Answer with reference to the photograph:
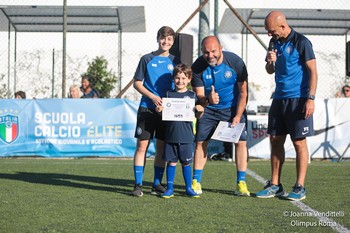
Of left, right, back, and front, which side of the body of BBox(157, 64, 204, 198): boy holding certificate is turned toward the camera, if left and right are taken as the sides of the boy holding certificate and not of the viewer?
front

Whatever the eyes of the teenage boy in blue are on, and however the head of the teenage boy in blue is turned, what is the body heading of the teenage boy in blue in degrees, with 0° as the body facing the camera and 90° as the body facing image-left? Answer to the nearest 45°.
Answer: approximately 0°

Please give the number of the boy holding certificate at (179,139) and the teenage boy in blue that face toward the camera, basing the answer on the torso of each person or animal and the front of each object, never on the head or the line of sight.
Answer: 2

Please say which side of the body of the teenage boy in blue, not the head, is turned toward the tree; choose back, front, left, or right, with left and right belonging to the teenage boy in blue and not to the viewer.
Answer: back
